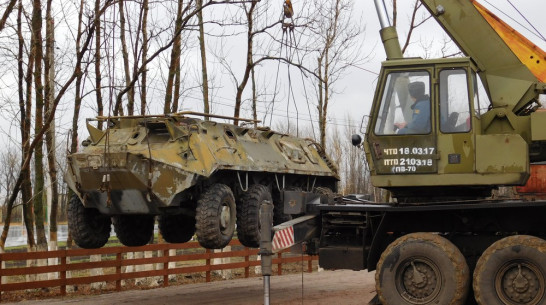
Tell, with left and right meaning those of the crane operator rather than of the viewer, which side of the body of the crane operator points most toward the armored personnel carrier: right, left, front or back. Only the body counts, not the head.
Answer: front

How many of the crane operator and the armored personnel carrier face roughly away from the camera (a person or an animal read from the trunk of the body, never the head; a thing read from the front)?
0

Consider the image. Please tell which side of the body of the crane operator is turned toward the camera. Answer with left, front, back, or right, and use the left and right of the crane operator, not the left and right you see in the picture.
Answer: left

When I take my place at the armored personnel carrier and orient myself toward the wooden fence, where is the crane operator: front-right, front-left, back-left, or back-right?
back-right

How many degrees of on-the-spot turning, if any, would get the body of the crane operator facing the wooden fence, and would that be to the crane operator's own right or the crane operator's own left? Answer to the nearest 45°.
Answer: approximately 45° to the crane operator's own right
